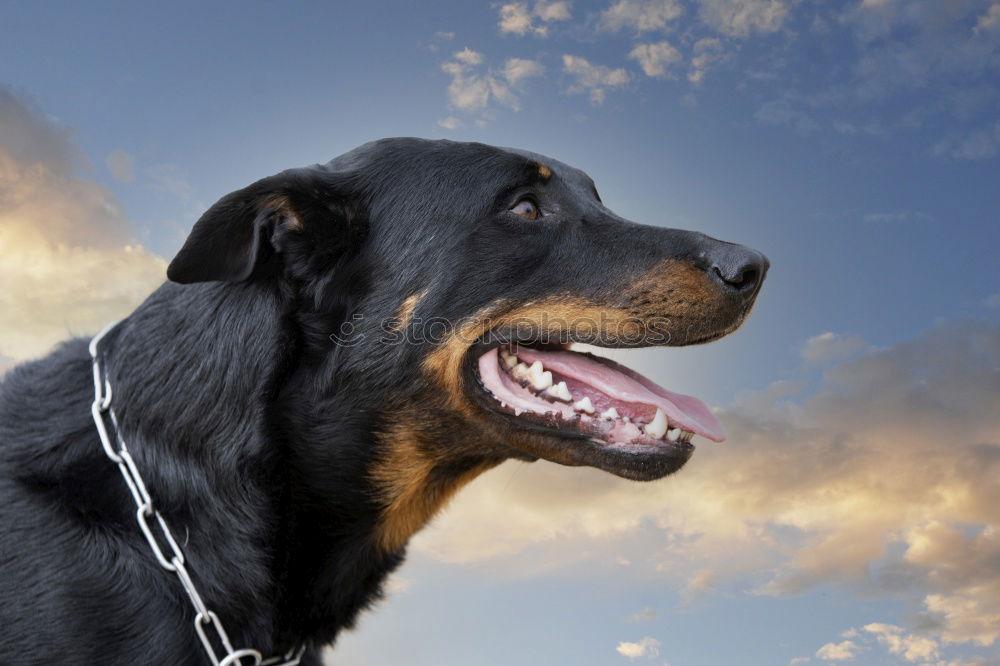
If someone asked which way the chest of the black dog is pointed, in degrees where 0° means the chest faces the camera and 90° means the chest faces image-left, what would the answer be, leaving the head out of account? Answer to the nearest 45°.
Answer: approximately 270°
